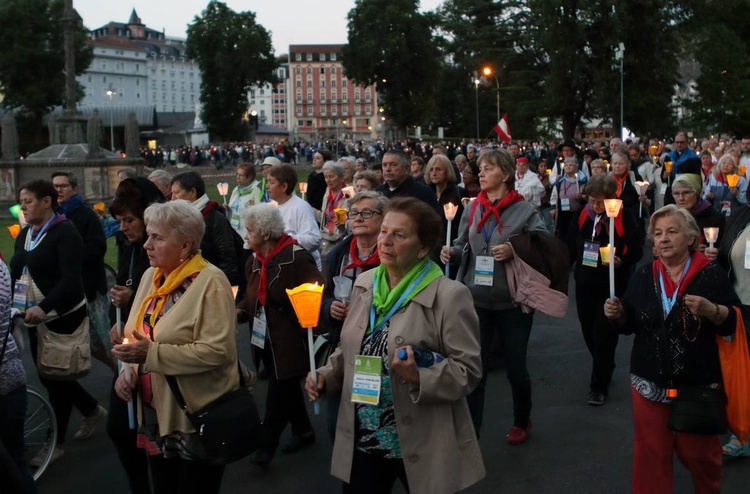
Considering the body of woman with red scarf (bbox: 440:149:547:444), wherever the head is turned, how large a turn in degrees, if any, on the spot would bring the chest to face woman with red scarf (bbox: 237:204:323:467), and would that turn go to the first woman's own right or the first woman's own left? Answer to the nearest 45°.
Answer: approximately 45° to the first woman's own right

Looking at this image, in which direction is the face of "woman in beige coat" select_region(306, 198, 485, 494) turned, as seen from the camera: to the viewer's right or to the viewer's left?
to the viewer's left

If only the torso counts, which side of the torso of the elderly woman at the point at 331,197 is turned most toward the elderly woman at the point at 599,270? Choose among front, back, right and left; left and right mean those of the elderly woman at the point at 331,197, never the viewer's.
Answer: left

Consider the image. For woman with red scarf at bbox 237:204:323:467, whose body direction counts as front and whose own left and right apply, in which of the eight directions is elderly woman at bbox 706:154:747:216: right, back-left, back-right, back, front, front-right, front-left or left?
back

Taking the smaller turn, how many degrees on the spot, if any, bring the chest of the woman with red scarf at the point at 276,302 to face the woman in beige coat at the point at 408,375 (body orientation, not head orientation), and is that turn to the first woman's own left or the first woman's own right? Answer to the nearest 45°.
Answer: approximately 45° to the first woman's own left

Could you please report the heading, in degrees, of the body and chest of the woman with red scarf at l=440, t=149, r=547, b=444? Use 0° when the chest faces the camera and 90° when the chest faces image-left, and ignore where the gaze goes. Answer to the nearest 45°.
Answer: approximately 45°

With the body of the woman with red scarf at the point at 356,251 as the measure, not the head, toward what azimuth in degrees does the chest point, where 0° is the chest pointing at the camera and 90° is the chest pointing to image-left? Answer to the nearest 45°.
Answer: approximately 45°
